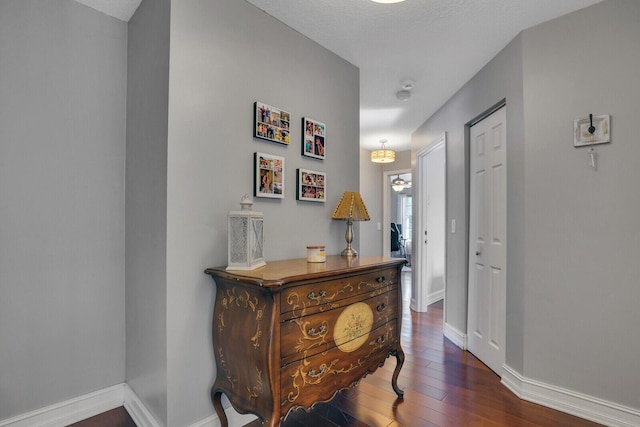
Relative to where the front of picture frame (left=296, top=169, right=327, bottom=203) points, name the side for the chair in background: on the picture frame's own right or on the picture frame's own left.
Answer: on the picture frame's own left

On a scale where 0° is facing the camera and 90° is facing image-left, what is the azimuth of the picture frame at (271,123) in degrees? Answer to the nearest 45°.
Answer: approximately 315°

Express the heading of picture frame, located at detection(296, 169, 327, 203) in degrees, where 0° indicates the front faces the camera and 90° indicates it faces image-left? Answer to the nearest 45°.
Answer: approximately 315°

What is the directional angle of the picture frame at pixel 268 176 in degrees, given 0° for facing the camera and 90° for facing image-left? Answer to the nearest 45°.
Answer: approximately 315°
